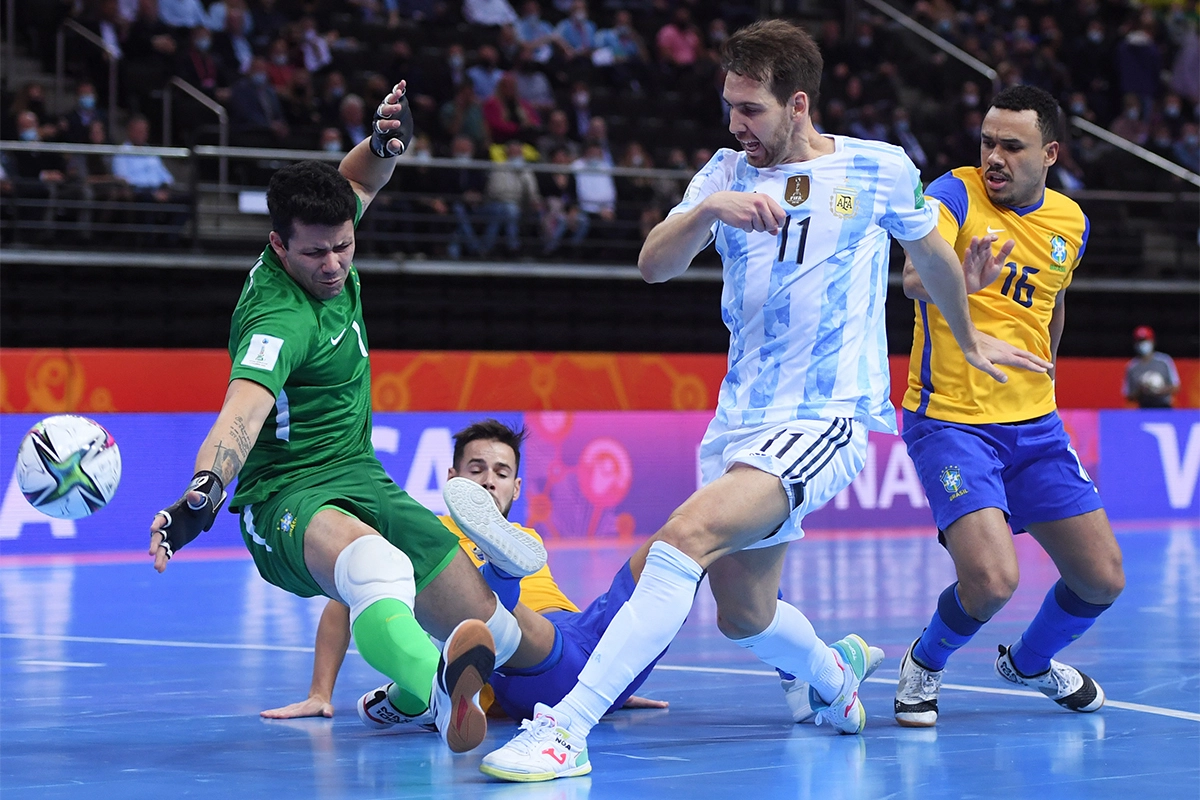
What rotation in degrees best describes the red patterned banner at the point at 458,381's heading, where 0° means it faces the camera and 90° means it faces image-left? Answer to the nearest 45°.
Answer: approximately 0°

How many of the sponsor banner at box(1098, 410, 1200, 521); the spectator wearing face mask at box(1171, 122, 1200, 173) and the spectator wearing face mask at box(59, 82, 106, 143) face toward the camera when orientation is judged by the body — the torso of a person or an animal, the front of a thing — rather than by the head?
3

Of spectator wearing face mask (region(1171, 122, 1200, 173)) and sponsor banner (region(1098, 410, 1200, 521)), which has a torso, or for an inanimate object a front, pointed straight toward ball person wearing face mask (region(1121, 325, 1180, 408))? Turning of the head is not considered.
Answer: spectator wearing face mask (region(1171, 122, 1200, 173))

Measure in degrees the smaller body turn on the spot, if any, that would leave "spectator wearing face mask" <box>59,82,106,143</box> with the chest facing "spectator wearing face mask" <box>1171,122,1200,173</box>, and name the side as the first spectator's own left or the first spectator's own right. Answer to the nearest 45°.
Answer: approximately 90° to the first spectator's own left

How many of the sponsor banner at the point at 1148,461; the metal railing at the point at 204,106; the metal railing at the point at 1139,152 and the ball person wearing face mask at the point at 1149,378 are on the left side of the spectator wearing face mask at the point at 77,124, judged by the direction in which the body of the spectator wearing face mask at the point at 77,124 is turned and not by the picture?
4

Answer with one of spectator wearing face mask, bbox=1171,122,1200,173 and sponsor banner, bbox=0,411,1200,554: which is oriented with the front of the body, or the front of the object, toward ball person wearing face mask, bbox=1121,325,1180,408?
spectator wearing face mask, bbox=1171,122,1200,173
